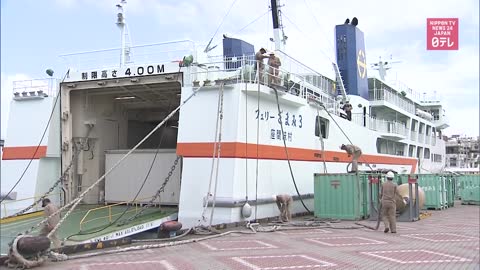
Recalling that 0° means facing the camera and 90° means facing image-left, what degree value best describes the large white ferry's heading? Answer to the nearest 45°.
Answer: approximately 225°

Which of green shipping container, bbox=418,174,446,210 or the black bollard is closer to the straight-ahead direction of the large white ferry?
the green shipping container

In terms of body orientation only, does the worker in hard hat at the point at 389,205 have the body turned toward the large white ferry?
no

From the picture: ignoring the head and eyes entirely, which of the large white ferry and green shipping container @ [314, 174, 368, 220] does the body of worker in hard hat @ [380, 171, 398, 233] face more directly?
the green shipping container

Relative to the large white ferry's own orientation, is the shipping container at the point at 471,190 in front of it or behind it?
in front

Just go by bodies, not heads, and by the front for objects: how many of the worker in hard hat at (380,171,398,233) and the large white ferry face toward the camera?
0

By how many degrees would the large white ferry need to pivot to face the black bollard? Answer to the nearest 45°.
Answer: approximately 135° to its right
